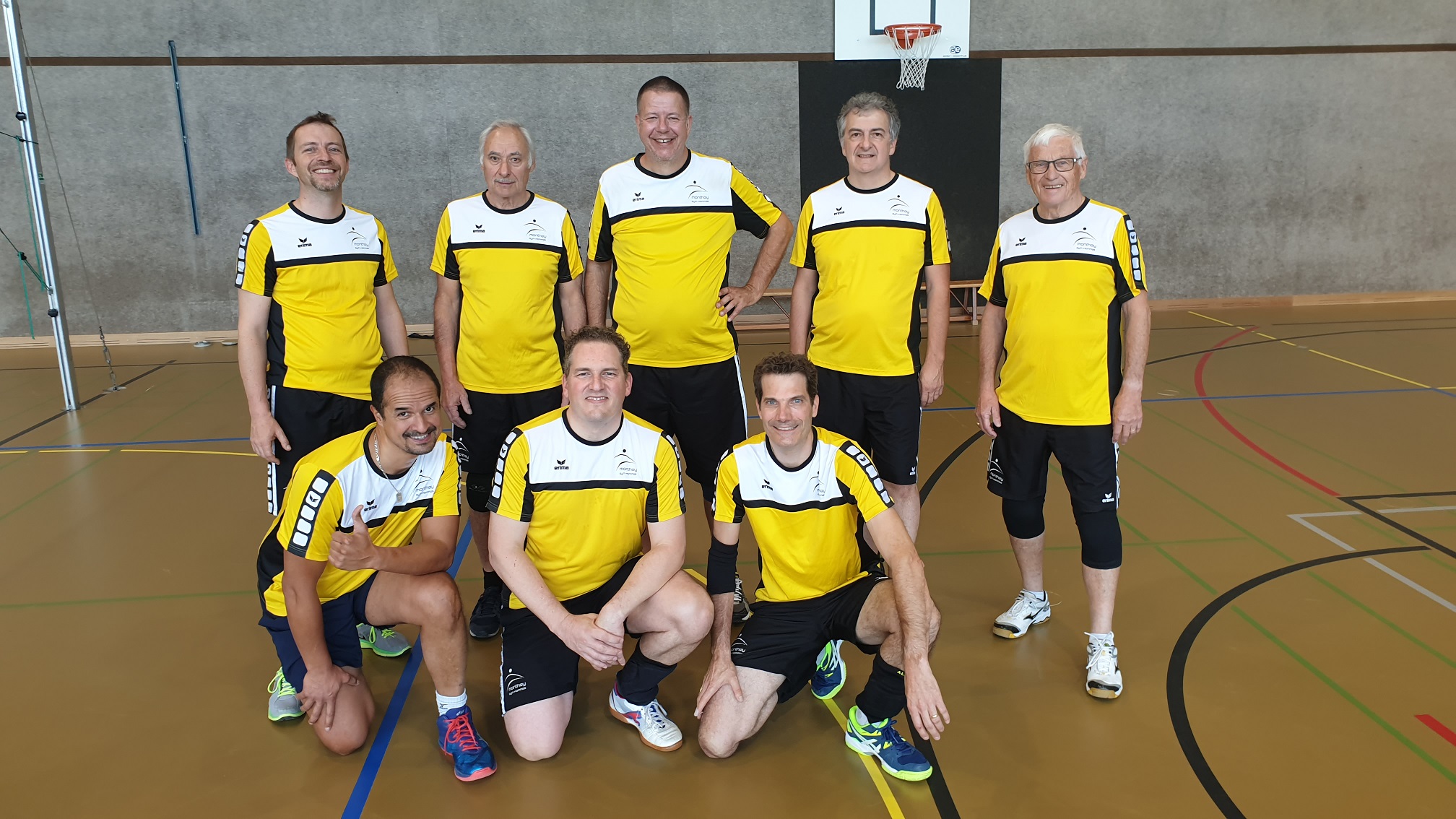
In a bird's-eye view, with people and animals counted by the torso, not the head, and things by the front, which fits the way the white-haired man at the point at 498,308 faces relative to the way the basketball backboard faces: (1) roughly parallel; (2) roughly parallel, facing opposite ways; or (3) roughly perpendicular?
roughly parallel

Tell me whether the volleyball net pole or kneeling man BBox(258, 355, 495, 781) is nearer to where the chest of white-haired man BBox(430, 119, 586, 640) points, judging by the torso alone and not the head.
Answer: the kneeling man

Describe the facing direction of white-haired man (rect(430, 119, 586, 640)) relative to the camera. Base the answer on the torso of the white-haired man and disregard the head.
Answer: toward the camera

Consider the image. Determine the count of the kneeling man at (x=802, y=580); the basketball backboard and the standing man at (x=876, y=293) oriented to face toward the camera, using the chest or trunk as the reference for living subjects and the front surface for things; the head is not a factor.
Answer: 3

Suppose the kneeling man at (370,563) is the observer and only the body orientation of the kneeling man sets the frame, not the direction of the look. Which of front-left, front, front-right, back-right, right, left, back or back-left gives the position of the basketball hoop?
left

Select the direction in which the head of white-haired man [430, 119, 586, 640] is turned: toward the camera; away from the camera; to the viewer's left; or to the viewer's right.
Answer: toward the camera

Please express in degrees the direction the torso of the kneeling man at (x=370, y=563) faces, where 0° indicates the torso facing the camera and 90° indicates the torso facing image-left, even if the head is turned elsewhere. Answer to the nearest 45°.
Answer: approximately 315°

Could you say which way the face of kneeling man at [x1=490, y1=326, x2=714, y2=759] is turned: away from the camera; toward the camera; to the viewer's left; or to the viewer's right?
toward the camera

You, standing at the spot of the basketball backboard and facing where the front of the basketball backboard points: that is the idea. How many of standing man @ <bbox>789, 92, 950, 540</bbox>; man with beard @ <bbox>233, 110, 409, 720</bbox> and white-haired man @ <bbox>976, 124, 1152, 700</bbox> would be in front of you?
3

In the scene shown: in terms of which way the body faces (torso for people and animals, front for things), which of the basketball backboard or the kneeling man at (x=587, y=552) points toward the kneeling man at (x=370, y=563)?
the basketball backboard

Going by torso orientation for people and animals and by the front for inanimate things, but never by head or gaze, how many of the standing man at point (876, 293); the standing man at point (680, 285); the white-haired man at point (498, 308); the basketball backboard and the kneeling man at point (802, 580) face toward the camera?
5

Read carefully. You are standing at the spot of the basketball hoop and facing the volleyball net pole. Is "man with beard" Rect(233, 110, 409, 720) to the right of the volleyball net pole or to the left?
left

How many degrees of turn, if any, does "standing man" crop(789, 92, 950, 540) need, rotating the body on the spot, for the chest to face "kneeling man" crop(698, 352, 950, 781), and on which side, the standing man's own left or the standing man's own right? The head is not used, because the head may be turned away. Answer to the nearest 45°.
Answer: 0° — they already face them

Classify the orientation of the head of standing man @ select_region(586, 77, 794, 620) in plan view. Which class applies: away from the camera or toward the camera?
toward the camera

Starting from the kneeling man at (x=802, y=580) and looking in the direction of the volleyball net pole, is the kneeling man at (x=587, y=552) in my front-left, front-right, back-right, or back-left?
front-left

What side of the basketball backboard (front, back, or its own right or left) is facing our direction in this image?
front

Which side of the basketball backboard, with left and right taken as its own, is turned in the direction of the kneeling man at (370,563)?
front

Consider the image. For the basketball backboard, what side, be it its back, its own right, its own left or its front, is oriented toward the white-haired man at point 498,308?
front

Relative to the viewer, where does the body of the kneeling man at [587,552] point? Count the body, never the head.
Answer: toward the camera
